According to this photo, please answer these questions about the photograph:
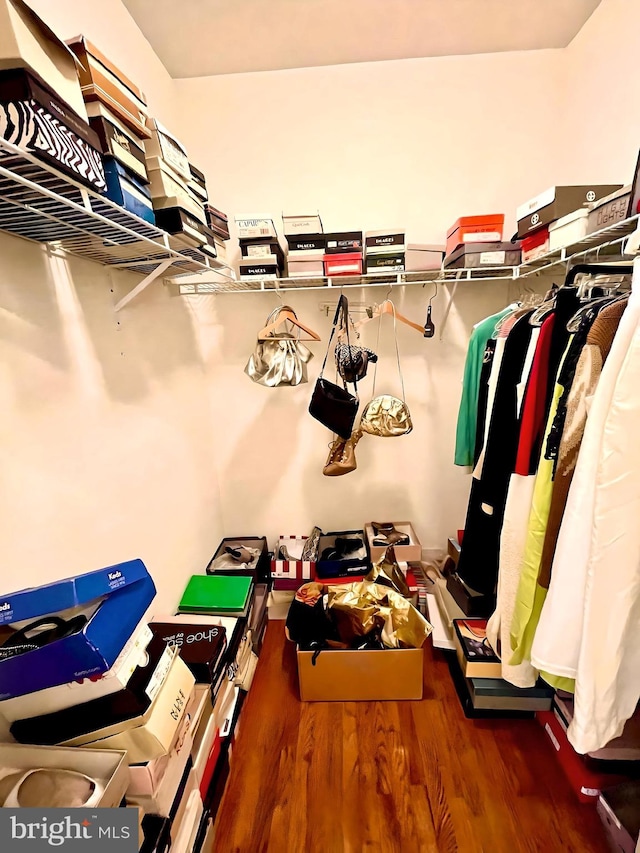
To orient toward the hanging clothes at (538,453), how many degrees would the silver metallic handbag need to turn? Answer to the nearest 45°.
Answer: approximately 45° to its left

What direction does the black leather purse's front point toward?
toward the camera

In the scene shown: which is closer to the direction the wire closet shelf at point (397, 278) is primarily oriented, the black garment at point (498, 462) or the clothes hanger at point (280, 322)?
the black garment

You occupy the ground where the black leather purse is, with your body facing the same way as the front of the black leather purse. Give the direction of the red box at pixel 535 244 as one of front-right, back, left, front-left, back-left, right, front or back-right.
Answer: left

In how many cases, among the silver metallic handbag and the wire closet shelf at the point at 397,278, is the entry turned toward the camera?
2

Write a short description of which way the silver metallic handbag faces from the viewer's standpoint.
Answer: facing the viewer

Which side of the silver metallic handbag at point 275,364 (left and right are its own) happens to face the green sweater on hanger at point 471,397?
left

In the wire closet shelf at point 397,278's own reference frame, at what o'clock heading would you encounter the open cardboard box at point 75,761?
The open cardboard box is roughly at 1 o'clock from the wire closet shelf.

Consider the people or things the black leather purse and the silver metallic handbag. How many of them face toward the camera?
2

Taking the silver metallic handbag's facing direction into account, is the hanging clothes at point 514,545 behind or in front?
in front
